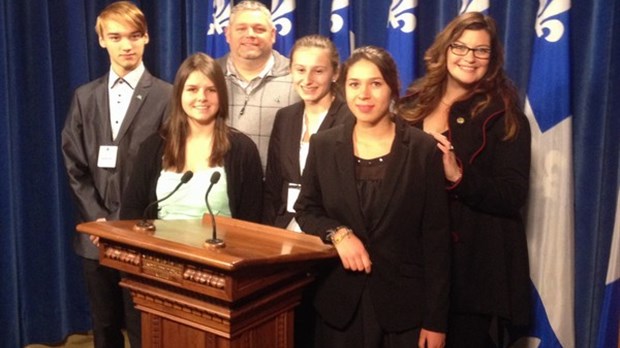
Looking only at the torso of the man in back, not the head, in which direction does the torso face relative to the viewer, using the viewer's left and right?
facing the viewer

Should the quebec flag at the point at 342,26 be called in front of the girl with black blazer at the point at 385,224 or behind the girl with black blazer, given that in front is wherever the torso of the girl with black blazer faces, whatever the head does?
behind

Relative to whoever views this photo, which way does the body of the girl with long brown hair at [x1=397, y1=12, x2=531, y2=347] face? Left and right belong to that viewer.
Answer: facing the viewer and to the left of the viewer

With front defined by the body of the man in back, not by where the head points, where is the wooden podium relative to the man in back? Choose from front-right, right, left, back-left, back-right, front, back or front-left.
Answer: front

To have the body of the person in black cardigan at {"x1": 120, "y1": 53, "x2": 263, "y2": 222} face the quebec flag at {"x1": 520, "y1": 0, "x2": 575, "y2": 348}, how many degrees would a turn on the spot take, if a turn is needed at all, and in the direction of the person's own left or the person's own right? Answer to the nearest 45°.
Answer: approximately 90° to the person's own left

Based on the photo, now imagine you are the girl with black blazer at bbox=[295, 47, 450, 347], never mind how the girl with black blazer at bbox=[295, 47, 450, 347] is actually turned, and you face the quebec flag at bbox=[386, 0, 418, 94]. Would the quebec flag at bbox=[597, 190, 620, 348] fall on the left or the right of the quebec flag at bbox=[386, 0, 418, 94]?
right

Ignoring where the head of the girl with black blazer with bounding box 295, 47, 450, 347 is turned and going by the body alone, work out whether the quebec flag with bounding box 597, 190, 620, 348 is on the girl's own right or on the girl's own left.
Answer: on the girl's own left

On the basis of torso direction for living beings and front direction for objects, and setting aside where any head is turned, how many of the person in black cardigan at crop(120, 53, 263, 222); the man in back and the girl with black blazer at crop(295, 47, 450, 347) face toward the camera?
3

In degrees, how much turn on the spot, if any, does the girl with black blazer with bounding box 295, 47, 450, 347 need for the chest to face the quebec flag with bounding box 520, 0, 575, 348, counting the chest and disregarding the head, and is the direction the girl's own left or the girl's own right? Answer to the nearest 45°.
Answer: approximately 135° to the girl's own left

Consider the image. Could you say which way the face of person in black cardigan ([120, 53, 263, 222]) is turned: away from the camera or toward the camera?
toward the camera

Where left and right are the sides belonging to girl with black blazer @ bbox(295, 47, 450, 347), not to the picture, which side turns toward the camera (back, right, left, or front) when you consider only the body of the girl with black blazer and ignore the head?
front

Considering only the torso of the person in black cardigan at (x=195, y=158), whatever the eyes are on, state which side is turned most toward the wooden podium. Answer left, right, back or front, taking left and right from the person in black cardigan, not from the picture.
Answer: front

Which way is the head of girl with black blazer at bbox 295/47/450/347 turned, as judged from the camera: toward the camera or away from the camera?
toward the camera

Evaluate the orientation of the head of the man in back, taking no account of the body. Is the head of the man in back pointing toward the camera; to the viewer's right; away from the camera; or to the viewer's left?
toward the camera
